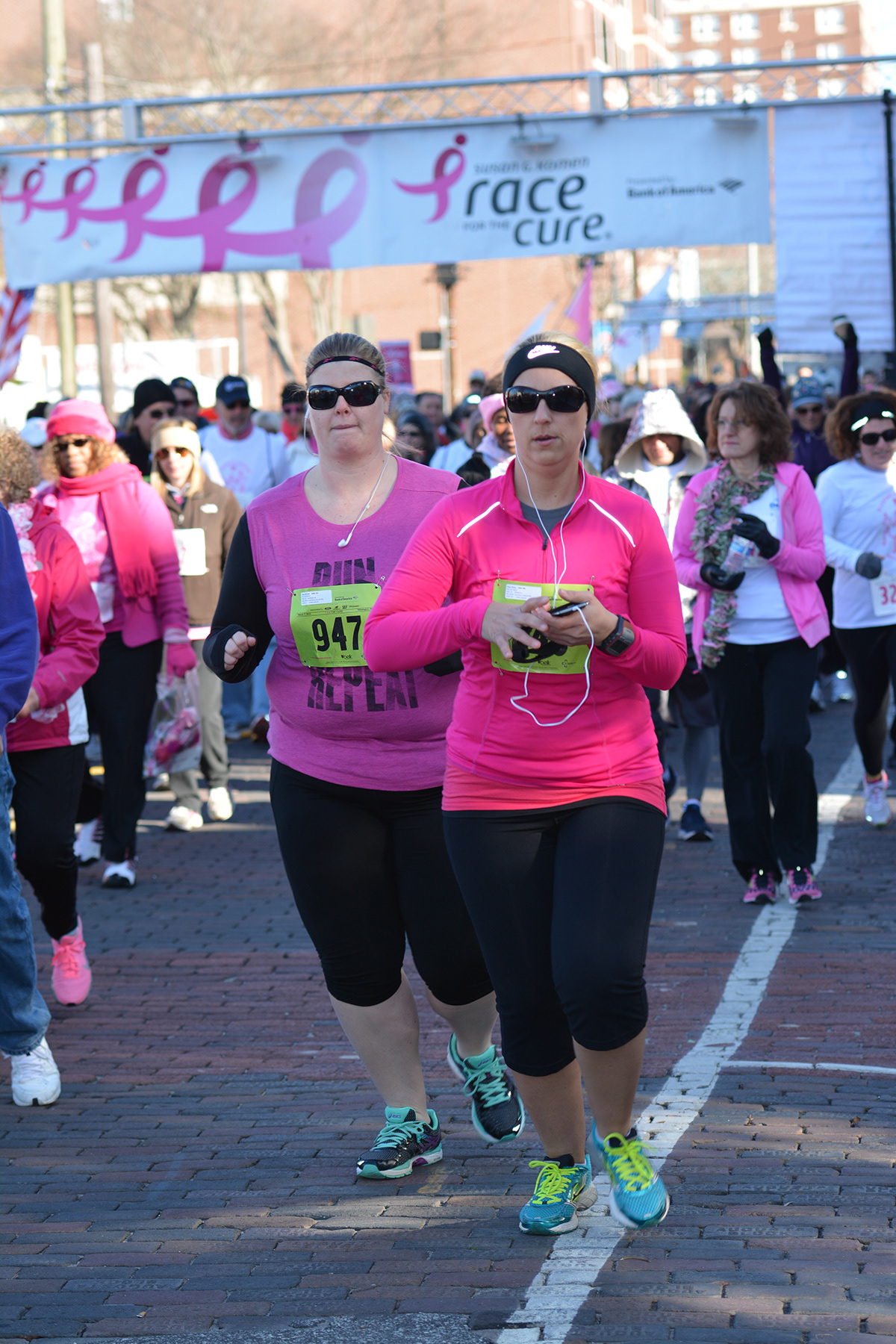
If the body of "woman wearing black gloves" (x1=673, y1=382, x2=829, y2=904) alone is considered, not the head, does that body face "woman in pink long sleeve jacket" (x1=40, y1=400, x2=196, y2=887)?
no

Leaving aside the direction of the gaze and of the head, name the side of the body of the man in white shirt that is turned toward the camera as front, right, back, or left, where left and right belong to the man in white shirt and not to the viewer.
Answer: front

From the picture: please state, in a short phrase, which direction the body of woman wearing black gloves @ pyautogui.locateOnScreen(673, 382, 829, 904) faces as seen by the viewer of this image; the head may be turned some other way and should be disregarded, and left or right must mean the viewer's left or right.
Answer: facing the viewer

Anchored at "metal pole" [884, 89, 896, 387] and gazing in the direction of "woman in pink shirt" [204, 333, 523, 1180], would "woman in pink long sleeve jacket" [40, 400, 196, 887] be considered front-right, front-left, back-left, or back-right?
front-right

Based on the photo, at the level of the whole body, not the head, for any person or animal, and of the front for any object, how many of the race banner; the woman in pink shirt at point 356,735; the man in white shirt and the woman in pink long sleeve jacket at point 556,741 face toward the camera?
4

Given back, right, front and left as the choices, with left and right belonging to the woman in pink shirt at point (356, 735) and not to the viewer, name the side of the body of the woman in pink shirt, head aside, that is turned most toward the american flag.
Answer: back

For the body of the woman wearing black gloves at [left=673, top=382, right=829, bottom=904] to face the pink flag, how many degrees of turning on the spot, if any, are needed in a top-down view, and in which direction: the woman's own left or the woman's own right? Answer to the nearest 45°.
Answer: approximately 180°

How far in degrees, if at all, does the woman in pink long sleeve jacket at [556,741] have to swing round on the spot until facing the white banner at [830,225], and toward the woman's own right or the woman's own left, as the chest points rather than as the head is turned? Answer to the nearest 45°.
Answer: approximately 180°

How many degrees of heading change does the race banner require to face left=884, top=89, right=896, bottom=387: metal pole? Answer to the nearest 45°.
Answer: approximately 90° to its left

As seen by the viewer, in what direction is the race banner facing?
toward the camera

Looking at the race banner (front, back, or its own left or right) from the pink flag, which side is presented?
back

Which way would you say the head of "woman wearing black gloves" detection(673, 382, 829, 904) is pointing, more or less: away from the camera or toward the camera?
toward the camera

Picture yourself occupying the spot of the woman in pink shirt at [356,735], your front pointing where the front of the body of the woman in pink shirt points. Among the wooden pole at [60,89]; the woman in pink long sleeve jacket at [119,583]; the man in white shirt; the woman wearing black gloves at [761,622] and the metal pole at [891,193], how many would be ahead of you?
0

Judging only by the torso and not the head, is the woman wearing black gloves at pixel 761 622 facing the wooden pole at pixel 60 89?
no

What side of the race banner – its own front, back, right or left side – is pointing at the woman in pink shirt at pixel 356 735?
front

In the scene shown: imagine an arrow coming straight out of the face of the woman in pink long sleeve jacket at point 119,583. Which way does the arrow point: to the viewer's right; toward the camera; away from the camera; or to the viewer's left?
toward the camera
